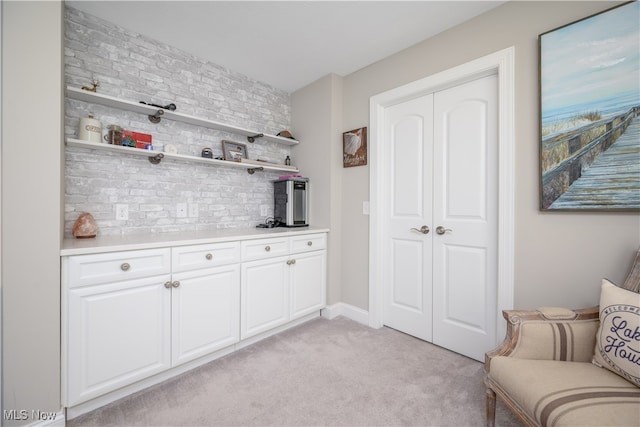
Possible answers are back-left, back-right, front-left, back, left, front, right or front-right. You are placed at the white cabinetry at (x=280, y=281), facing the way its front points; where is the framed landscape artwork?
front

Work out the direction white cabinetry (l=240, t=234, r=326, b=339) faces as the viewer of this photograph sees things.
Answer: facing the viewer and to the right of the viewer

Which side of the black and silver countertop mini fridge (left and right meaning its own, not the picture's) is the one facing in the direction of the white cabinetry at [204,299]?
right

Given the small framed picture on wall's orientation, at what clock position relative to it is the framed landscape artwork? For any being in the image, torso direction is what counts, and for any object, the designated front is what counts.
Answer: The framed landscape artwork is roughly at 9 o'clock from the small framed picture on wall.

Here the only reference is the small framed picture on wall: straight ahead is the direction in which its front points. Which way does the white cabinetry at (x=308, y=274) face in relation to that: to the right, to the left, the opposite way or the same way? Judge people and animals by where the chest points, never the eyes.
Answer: to the left

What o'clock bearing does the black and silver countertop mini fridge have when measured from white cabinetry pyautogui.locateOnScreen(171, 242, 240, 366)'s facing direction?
The black and silver countertop mini fridge is roughly at 9 o'clock from the white cabinetry.

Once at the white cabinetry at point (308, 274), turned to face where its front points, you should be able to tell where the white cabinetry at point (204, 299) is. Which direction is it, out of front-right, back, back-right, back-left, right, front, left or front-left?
right

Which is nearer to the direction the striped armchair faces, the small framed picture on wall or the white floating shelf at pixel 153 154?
the white floating shelf

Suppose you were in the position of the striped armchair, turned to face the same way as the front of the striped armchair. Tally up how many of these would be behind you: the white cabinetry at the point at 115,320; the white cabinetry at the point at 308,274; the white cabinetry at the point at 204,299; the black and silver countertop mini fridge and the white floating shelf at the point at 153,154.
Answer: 0

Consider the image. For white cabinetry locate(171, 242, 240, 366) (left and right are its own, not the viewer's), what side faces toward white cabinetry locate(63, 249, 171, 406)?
right

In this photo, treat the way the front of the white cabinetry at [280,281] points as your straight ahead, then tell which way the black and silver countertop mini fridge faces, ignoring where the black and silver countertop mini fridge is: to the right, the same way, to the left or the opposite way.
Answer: the same way

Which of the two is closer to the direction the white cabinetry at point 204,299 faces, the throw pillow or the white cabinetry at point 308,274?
the throw pillow

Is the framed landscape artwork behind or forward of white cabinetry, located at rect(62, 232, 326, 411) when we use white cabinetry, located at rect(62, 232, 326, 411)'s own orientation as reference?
forward

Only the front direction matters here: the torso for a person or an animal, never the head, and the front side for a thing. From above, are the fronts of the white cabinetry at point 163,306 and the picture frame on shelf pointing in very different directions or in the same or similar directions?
same or similar directions

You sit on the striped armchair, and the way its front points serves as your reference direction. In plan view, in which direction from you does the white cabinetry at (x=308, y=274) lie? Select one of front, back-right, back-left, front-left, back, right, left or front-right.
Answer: front-right

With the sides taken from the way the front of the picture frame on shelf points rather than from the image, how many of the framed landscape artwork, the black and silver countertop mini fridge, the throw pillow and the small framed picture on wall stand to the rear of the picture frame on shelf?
0

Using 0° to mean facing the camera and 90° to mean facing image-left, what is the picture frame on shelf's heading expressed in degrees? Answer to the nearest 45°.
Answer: approximately 315°

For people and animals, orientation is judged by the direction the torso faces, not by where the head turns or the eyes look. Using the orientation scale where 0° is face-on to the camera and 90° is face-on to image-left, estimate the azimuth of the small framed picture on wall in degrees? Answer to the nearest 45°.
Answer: approximately 45°

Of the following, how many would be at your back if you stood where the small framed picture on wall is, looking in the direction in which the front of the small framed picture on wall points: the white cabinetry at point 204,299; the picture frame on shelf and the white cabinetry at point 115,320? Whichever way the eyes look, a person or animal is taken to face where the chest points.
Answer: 0

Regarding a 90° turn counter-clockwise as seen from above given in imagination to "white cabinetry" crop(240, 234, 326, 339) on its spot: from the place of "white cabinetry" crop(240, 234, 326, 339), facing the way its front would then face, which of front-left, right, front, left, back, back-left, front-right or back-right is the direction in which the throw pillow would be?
right

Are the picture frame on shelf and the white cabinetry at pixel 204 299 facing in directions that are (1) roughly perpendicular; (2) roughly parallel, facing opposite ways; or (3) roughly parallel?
roughly parallel
